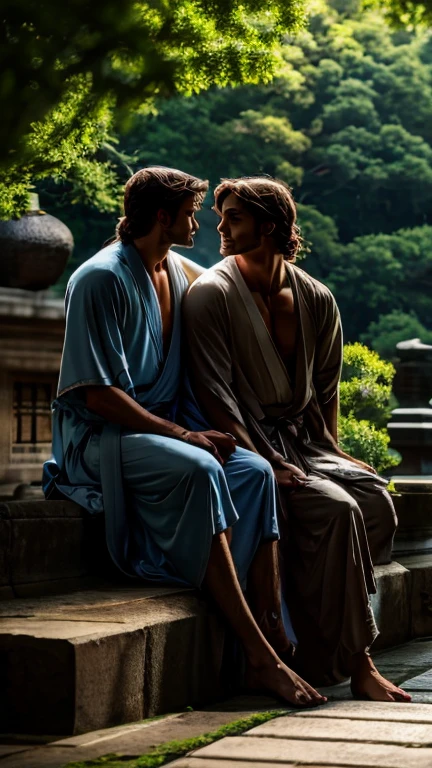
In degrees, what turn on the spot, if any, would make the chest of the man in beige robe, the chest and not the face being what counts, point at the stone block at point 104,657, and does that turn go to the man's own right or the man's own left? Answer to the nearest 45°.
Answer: approximately 90° to the man's own right

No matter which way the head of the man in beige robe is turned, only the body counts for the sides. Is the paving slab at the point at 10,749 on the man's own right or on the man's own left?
on the man's own right

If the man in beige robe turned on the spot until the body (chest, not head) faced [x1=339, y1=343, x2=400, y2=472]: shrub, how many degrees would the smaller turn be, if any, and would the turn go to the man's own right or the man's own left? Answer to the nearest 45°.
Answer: approximately 135° to the man's own left

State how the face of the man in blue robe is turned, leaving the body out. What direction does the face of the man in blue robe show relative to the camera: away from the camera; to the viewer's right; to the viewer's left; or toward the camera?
to the viewer's right

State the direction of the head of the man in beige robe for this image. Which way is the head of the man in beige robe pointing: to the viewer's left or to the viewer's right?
to the viewer's left

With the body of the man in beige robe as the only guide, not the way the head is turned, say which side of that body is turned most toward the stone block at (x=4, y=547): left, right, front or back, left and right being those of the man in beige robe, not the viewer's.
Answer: right

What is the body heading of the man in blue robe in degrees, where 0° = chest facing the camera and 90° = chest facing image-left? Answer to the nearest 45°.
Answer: approximately 315°

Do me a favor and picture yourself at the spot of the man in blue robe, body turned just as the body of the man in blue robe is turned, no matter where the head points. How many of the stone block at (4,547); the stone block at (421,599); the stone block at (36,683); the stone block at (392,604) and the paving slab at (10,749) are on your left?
2
